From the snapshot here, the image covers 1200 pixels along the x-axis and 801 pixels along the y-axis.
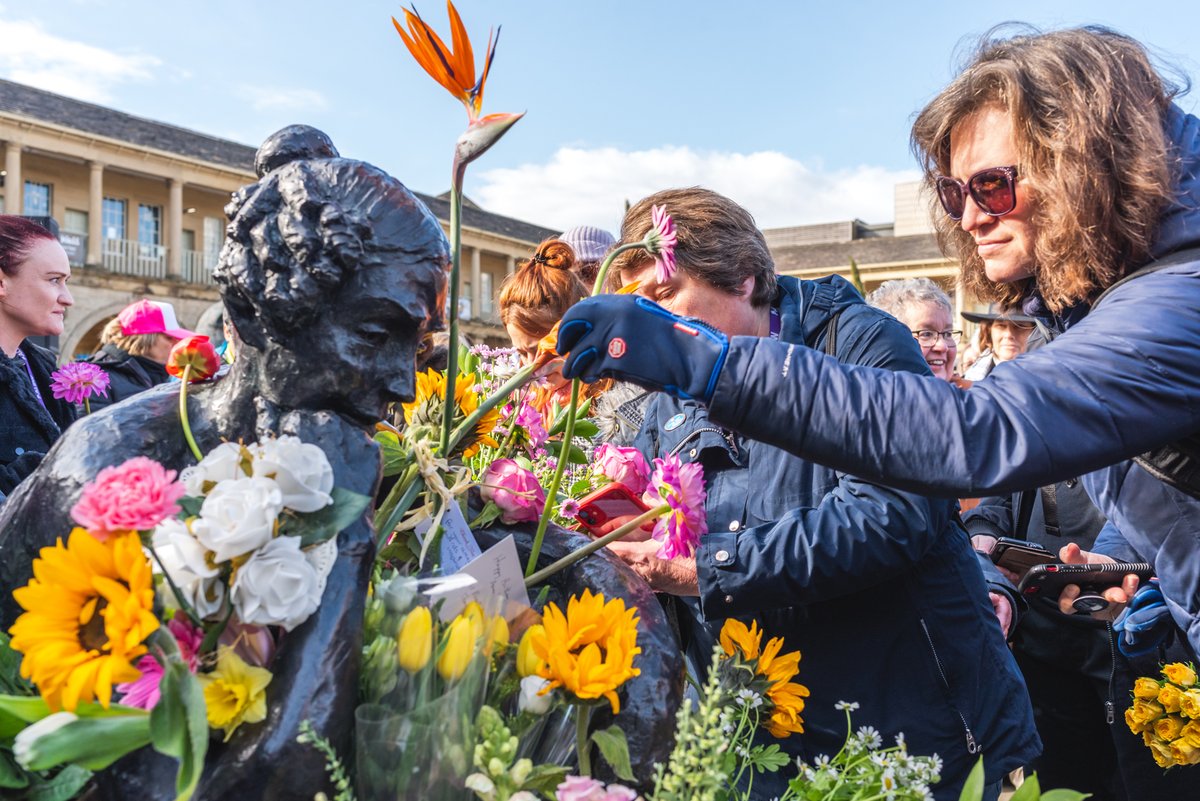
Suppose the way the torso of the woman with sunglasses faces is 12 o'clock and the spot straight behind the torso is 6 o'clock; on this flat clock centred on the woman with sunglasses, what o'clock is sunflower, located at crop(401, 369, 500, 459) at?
The sunflower is roughly at 1 o'clock from the woman with sunglasses.

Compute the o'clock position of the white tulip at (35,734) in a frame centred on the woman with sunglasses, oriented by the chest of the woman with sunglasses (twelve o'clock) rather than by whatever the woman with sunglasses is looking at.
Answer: The white tulip is roughly at 12 o'clock from the woman with sunglasses.

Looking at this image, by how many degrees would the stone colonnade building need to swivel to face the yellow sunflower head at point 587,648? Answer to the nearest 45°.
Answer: approximately 45° to its right

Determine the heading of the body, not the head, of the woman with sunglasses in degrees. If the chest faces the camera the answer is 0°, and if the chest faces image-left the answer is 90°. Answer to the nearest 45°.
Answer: approximately 45°

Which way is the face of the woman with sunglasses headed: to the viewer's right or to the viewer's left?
to the viewer's left

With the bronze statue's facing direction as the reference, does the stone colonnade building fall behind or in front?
behind

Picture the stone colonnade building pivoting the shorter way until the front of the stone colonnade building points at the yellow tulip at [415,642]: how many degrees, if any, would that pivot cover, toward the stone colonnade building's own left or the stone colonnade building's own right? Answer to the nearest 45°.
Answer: approximately 45° to the stone colonnade building's own right

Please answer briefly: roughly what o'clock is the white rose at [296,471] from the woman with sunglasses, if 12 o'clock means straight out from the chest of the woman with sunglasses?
The white rose is roughly at 12 o'clock from the woman with sunglasses.
